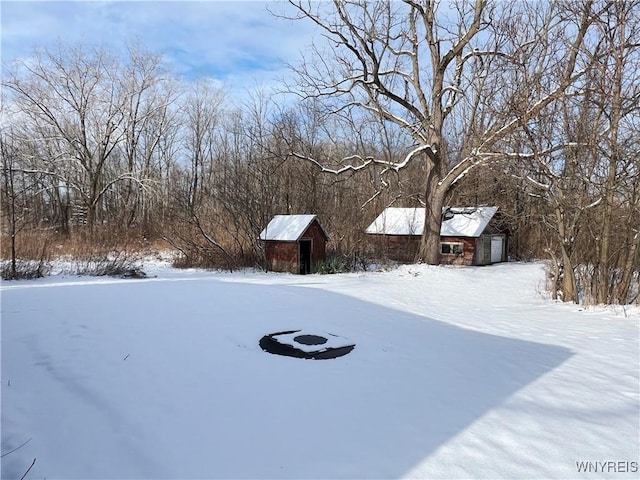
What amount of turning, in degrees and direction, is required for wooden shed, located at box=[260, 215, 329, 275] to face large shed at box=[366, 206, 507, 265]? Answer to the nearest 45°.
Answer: approximately 90° to its left

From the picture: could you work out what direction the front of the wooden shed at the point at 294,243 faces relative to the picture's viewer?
facing the viewer and to the right of the viewer
